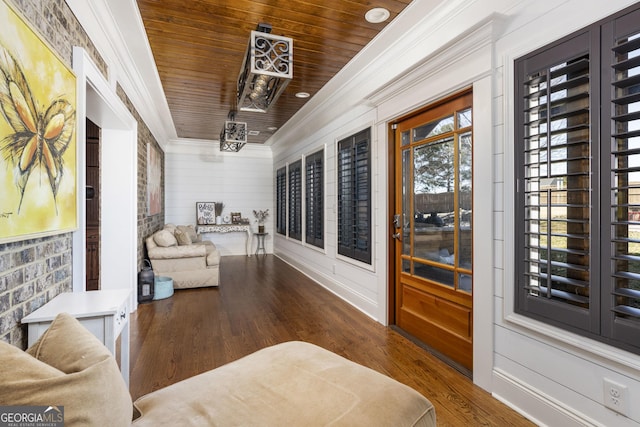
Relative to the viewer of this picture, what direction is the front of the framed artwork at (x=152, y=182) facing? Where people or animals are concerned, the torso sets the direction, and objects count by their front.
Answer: facing to the right of the viewer

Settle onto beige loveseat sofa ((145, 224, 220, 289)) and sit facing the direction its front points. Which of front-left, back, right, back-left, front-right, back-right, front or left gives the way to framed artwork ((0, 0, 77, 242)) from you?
right

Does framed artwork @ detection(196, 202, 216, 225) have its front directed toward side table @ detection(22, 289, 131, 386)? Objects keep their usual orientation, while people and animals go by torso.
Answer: yes

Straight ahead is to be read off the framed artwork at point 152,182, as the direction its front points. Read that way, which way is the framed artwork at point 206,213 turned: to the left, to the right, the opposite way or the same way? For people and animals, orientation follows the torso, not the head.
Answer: to the right

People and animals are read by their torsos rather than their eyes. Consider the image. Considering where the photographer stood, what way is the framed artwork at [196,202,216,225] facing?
facing the viewer

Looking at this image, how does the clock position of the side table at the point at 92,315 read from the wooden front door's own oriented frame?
The side table is roughly at 12 o'clock from the wooden front door.

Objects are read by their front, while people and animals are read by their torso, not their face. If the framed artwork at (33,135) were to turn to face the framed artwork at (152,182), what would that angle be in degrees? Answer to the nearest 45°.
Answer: approximately 135° to its left

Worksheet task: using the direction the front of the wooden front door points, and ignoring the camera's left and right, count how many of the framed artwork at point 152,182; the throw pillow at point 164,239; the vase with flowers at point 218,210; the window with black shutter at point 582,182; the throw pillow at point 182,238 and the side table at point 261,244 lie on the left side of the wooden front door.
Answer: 1

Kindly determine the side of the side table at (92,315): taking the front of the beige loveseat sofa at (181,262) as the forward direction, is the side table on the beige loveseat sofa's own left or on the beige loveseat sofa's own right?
on the beige loveseat sofa's own right

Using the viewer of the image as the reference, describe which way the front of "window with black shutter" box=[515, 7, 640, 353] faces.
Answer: facing the viewer and to the left of the viewer

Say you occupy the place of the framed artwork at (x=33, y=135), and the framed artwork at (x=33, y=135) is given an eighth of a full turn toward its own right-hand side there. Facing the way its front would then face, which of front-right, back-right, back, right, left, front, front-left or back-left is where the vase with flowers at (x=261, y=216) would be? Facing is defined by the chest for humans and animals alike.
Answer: back-left
